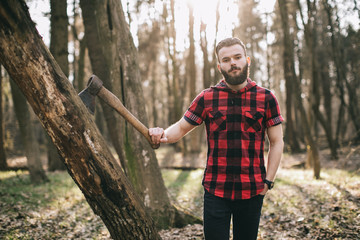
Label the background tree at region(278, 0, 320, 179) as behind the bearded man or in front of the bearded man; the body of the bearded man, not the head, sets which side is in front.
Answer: behind

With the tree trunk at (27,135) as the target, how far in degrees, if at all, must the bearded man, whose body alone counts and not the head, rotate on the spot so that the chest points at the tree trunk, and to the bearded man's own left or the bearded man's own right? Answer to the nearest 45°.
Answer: approximately 135° to the bearded man's own right

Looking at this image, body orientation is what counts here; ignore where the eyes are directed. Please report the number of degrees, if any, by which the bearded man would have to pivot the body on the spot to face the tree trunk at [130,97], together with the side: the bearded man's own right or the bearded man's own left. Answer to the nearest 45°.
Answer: approximately 135° to the bearded man's own right

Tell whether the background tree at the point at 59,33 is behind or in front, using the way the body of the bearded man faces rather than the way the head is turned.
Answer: behind

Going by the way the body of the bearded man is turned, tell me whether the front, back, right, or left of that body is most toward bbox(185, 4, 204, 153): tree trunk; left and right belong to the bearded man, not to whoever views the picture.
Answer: back

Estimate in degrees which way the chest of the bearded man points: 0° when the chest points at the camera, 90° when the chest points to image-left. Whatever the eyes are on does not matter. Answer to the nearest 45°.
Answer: approximately 0°
